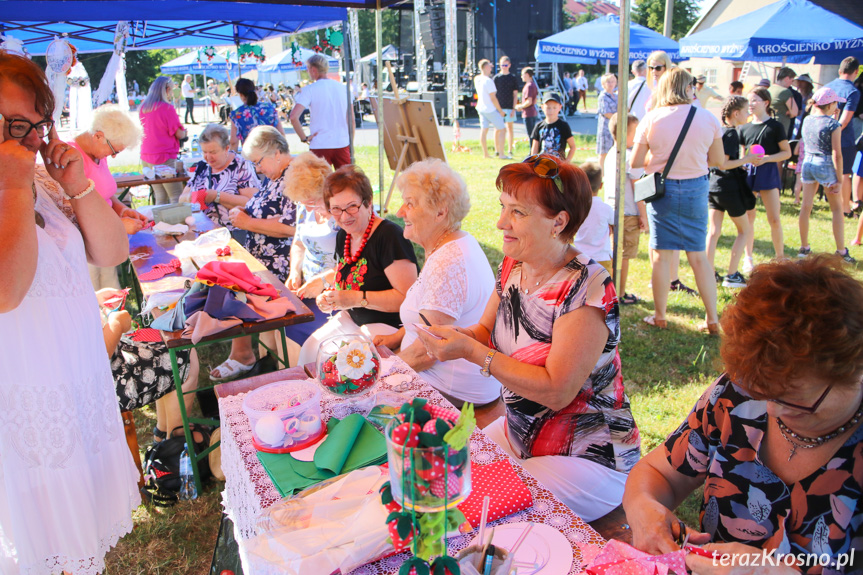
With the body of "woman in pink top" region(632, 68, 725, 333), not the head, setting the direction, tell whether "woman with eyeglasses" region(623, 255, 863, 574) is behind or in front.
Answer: behind

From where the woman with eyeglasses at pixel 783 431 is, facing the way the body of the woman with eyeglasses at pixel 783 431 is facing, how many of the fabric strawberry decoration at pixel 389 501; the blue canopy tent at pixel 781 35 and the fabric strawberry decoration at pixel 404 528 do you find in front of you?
2

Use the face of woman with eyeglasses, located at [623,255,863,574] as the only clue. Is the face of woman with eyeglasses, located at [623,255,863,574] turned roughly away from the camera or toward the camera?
toward the camera

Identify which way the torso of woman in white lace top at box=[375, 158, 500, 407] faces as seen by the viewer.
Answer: to the viewer's left

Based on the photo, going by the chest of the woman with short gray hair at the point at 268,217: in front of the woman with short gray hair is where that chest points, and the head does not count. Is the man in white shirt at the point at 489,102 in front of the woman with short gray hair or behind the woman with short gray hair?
behind

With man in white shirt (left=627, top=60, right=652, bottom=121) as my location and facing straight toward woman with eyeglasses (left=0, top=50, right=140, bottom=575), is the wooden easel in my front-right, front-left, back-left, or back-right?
front-right

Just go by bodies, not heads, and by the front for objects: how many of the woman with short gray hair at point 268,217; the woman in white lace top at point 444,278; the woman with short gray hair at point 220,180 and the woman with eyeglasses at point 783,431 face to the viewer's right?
0

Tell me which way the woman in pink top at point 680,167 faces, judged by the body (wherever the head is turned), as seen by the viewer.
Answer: away from the camera

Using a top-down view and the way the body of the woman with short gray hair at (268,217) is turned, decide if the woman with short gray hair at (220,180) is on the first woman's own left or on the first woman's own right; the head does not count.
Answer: on the first woman's own right

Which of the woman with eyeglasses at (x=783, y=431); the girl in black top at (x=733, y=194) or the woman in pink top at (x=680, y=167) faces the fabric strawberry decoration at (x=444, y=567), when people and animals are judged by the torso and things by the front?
the woman with eyeglasses

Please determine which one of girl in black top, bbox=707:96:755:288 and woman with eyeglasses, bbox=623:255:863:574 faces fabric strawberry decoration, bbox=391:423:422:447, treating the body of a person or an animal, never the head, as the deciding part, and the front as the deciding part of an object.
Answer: the woman with eyeglasses

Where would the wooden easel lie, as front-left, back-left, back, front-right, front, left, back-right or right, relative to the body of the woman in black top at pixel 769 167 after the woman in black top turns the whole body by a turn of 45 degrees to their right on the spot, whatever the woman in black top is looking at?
front

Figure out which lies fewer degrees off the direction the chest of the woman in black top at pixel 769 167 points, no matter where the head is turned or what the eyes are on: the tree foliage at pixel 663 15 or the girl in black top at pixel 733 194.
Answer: the girl in black top

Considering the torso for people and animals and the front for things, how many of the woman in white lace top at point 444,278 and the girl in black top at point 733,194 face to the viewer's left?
1
